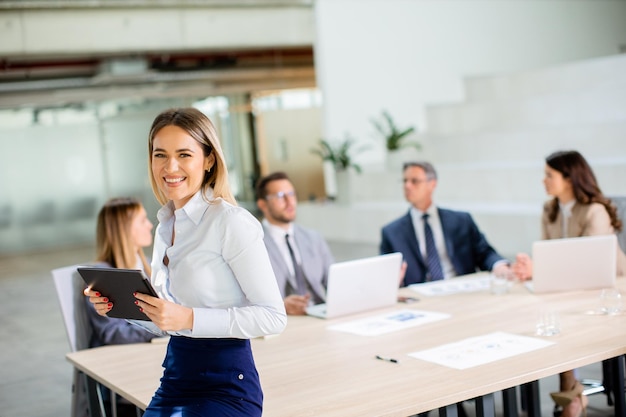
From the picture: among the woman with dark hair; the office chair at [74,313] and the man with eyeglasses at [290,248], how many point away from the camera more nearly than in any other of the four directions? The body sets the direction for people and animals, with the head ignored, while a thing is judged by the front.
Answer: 0

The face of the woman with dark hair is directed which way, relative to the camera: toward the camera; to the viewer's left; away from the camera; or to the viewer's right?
to the viewer's left

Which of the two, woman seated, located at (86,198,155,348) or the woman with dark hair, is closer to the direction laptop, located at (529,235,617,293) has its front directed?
the woman with dark hair

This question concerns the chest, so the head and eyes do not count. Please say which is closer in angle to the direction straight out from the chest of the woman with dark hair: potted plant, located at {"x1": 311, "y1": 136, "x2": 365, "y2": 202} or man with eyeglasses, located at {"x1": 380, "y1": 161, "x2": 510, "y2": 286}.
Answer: the man with eyeglasses

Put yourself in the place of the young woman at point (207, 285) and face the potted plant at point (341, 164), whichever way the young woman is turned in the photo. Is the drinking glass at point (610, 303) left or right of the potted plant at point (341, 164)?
right

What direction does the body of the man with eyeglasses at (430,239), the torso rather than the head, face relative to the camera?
toward the camera

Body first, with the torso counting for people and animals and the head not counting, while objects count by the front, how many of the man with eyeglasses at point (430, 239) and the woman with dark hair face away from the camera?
0

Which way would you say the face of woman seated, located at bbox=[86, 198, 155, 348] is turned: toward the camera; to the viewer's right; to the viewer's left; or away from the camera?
to the viewer's right

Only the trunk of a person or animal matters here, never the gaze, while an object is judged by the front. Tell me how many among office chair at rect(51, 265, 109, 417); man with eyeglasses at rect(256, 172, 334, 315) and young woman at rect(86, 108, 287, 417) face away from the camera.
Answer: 0

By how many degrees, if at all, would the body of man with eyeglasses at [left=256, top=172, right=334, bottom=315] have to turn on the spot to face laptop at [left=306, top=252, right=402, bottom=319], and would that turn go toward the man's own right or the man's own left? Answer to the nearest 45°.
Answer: approximately 45° to the man's own right

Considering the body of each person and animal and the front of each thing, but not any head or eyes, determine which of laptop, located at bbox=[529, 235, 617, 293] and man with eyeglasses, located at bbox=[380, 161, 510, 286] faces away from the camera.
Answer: the laptop

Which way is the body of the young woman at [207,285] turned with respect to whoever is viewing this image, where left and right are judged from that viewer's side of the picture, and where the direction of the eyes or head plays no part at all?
facing the viewer and to the left of the viewer

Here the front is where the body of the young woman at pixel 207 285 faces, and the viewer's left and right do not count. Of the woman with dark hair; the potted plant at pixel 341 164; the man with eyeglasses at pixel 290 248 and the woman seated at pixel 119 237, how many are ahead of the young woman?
0

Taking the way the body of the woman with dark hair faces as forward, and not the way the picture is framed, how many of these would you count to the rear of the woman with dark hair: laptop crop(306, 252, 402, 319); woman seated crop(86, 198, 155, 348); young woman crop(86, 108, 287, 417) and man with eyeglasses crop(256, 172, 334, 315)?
0

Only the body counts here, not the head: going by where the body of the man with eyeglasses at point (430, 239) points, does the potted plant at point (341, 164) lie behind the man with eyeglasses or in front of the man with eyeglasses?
behind

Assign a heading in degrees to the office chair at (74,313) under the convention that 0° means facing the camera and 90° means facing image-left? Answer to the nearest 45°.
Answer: approximately 270°

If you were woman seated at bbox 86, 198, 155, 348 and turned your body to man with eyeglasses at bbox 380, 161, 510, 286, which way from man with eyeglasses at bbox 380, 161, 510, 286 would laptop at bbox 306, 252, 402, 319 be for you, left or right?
right

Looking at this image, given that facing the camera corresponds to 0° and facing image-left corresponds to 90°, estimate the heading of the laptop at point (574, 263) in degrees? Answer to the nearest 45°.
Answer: approximately 180°

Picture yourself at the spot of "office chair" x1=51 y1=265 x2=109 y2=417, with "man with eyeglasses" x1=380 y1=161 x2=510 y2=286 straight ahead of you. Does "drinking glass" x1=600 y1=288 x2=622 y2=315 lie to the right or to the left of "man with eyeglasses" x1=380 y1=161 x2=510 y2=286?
right

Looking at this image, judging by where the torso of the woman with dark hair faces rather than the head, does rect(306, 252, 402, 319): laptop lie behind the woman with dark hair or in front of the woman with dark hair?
in front
